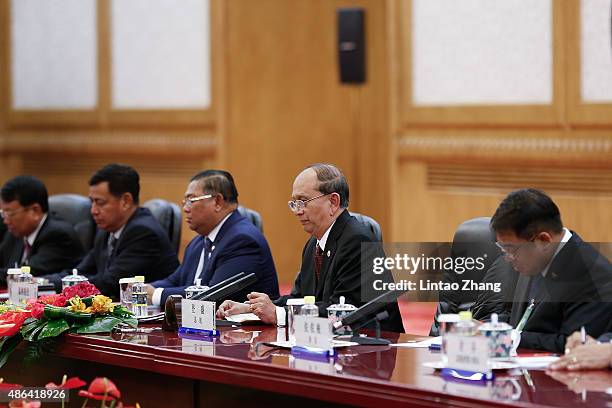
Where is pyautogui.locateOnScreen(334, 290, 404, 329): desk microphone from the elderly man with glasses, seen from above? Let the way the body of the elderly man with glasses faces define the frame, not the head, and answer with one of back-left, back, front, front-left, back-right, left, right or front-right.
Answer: front-left

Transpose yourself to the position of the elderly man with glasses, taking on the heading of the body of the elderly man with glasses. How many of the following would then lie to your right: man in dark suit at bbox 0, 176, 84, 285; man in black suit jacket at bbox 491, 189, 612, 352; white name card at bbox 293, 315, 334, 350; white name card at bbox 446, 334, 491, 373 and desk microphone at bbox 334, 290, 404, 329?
1

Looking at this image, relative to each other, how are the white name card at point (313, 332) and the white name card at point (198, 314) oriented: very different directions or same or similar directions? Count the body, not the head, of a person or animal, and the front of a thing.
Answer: same or similar directions

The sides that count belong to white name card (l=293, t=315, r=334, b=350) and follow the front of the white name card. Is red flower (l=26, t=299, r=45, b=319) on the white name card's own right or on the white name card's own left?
on the white name card's own right

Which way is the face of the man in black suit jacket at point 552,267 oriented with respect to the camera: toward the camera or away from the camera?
toward the camera

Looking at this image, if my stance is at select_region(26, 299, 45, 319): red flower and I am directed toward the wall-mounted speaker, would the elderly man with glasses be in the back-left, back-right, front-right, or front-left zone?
front-right

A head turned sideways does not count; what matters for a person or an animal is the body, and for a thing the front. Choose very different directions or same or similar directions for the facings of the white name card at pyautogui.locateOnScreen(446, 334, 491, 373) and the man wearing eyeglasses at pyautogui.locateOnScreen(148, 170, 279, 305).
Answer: same or similar directions
